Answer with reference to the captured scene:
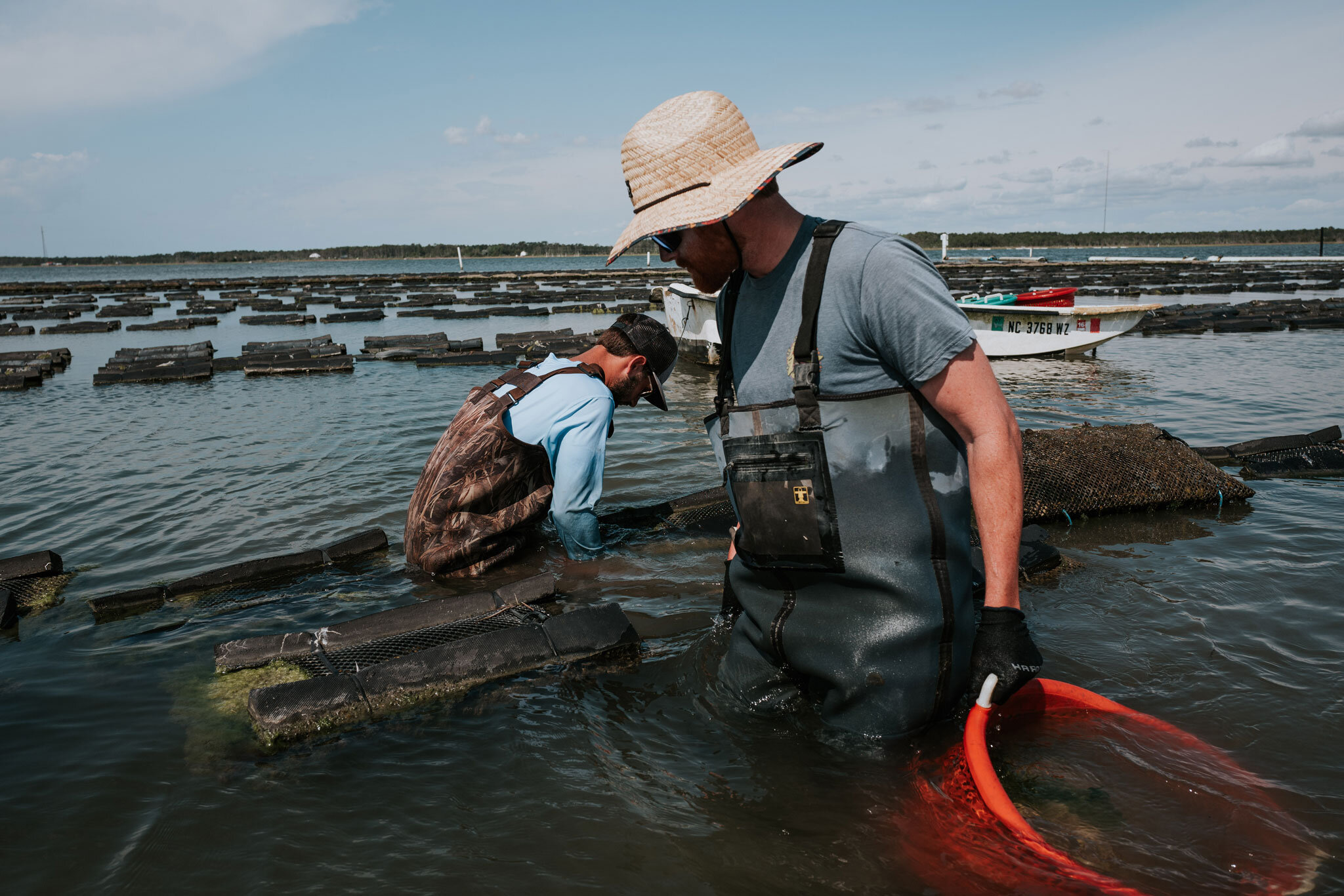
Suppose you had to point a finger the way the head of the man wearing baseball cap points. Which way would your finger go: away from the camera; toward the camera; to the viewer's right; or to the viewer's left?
to the viewer's right

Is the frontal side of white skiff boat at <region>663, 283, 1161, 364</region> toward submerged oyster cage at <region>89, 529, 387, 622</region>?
no

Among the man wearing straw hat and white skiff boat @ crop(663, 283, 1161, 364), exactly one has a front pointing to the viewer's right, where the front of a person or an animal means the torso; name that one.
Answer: the white skiff boat

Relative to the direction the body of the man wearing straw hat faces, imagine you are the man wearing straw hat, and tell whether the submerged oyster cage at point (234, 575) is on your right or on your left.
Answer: on your right

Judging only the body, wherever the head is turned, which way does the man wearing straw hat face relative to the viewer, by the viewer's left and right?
facing the viewer and to the left of the viewer

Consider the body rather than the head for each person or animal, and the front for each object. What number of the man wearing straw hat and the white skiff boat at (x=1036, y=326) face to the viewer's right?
1

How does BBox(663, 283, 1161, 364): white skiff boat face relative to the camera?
to the viewer's right

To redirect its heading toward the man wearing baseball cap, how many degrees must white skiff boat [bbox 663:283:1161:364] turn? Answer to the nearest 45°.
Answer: approximately 90° to its right

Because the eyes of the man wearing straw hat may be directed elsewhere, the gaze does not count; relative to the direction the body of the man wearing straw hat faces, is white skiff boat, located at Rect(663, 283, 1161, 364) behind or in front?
behind

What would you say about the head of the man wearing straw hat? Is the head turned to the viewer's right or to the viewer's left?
to the viewer's left

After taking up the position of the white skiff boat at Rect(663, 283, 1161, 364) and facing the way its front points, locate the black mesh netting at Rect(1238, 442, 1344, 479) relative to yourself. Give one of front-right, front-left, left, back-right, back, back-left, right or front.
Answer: right

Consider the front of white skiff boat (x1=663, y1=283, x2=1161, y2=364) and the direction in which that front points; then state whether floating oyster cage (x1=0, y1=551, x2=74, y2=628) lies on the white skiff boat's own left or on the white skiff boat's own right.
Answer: on the white skiff boat's own right
